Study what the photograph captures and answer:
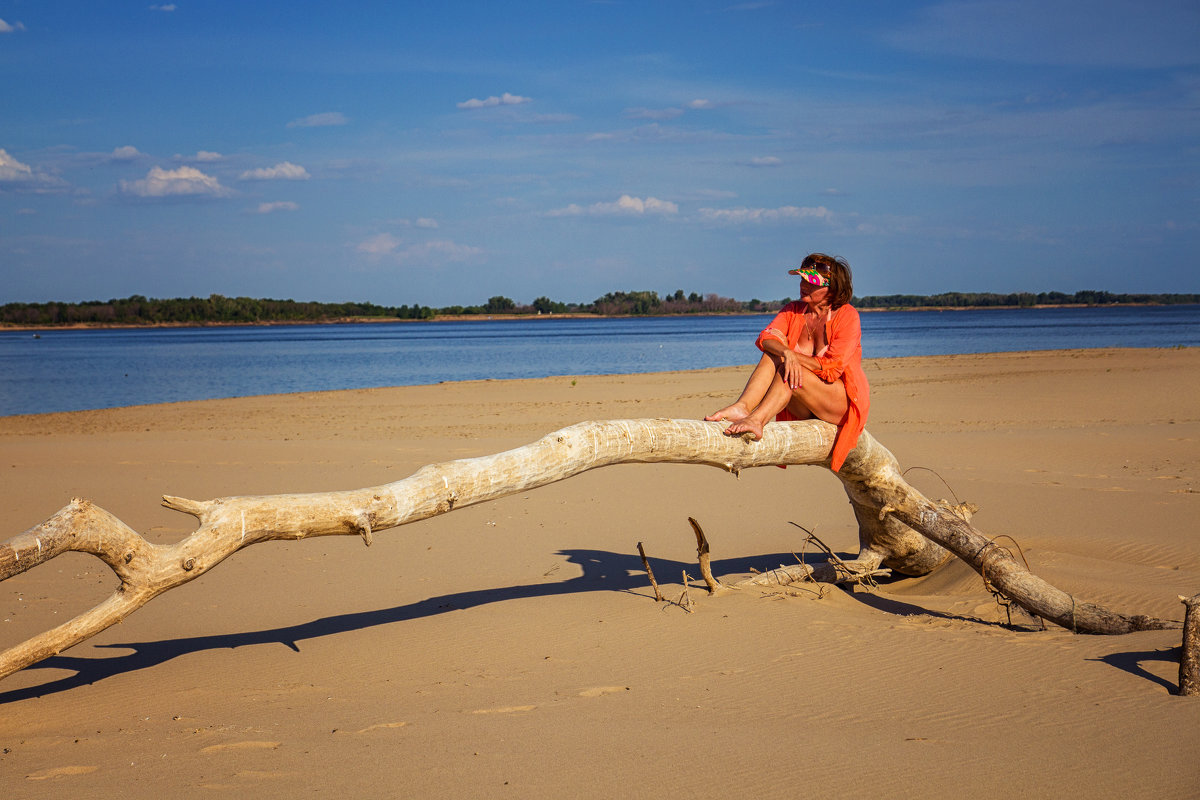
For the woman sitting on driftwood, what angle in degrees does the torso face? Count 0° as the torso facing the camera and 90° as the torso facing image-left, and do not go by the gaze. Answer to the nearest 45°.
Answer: approximately 45°
